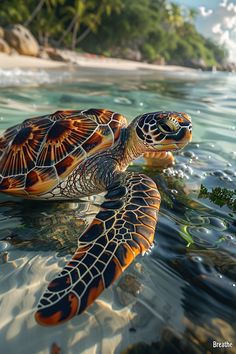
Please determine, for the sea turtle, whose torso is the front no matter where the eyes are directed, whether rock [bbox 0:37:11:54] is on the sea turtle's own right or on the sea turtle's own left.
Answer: on the sea turtle's own left

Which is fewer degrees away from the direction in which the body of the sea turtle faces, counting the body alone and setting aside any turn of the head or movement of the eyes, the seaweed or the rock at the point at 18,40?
the seaweed

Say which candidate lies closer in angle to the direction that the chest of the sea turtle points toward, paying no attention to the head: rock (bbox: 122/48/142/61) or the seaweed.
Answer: the seaweed

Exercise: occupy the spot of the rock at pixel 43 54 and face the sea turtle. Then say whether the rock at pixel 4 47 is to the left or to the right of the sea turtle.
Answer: right

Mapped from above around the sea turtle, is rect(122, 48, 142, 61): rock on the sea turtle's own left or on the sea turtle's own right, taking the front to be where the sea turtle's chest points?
on the sea turtle's own left

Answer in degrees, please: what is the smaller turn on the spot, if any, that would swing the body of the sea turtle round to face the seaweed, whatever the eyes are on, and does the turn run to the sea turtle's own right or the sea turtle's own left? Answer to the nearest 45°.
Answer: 0° — it already faces it

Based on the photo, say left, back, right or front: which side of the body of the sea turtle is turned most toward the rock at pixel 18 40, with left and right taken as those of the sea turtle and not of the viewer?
left

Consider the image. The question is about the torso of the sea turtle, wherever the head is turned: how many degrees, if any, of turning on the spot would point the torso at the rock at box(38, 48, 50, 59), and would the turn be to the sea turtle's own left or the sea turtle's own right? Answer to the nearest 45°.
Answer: approximately 90° to the sea turtle's own left

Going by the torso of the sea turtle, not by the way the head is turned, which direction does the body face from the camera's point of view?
to the viewer's right

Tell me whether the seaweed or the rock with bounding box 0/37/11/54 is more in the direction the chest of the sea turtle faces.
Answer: the seaweed
